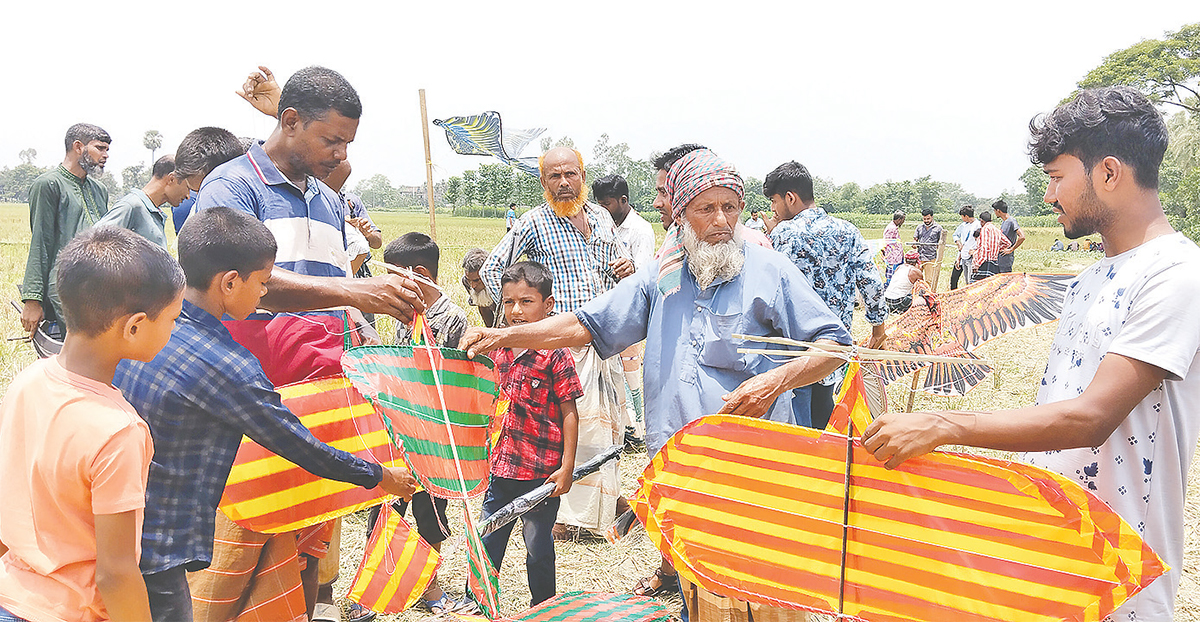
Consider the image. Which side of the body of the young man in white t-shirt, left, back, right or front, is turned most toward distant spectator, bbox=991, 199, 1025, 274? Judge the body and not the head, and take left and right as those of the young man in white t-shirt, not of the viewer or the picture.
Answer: right

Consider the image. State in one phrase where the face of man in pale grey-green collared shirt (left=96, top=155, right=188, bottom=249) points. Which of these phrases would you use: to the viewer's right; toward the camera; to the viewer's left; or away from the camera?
to the viewer's right

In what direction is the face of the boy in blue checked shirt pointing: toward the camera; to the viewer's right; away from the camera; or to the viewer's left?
to the viewer's right

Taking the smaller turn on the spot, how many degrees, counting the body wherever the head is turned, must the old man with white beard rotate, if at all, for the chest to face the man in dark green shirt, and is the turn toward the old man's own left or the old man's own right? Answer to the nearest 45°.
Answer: approximately 135° to the old man's own right

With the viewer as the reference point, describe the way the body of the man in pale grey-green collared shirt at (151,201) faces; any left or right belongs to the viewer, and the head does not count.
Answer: facing to the right of the viewer

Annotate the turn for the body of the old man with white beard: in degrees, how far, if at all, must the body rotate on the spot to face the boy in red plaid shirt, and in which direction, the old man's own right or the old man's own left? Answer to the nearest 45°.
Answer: approximately 135° to the old man's own right

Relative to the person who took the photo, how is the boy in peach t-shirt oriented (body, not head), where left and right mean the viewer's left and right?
facing away from the viewer and to the right of the viewer

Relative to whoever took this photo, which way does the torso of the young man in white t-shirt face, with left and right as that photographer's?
facing to the left of the viewer

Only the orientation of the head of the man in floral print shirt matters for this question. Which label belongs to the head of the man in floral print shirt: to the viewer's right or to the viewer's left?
to the viewer's left

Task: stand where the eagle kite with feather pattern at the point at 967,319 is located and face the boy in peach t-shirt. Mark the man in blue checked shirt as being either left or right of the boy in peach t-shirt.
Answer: right
